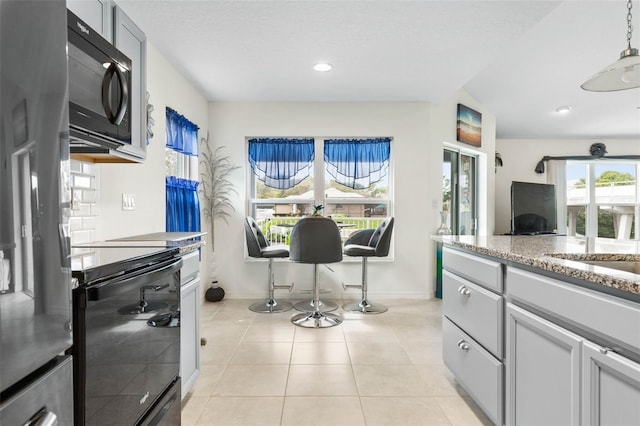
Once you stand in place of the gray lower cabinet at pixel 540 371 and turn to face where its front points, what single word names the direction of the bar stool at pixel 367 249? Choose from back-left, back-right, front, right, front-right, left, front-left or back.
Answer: right

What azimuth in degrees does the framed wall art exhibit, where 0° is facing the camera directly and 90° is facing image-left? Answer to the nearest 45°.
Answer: approximately 315°

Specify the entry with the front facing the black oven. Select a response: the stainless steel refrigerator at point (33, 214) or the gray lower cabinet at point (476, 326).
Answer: the gray lower cabinet

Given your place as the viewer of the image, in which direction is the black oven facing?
facing the viewer and to the right of the viewer

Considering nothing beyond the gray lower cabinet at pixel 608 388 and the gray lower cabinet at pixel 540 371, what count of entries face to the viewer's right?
0

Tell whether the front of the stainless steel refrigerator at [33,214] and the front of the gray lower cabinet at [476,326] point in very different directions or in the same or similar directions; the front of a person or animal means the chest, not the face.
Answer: very different directions

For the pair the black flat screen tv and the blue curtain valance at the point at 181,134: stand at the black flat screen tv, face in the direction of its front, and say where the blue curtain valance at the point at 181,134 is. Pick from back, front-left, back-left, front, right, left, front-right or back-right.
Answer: right

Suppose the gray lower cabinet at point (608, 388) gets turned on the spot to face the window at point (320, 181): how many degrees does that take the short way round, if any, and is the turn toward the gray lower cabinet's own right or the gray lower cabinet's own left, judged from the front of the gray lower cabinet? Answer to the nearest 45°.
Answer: approximately 90° to the gray lower cabinet's own right

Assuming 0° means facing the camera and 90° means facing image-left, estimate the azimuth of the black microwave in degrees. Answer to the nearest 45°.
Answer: approximately 315°

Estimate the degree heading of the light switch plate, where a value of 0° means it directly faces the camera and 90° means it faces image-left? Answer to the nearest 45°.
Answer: approximately 315°

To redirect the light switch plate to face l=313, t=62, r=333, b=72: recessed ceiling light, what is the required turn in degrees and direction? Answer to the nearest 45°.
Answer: approximately 45° to its left

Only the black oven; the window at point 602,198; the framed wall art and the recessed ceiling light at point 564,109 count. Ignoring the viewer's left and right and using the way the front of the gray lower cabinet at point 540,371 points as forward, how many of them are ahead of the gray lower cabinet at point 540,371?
1
